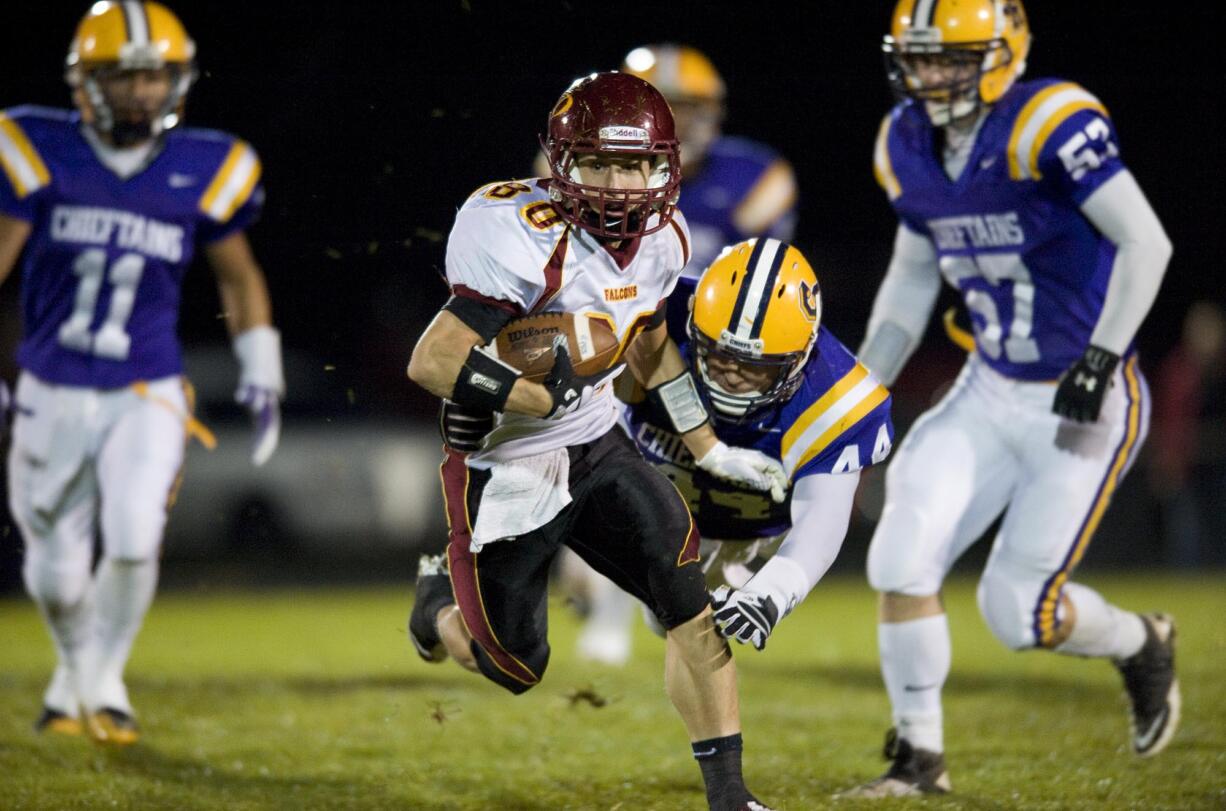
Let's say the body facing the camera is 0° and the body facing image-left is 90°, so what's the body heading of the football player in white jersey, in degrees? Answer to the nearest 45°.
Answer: approximately 315°

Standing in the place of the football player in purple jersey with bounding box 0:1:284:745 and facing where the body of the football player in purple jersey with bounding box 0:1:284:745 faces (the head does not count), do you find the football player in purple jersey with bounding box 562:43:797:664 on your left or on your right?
on your left

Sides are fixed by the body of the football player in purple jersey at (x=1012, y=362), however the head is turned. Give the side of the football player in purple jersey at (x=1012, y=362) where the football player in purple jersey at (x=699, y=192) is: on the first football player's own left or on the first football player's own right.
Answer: on the first football player's own right

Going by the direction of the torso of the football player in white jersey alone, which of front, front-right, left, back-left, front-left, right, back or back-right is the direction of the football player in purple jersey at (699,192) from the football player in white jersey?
back-left

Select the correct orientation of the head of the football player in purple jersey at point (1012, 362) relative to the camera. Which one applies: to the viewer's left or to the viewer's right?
to the viewer's left

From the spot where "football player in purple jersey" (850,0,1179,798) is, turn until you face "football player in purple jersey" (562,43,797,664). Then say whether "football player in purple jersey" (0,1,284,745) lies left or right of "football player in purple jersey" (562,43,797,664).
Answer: left

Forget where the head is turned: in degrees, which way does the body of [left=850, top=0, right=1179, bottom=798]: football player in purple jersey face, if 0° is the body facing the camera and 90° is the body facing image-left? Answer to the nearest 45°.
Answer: approximately 45°
